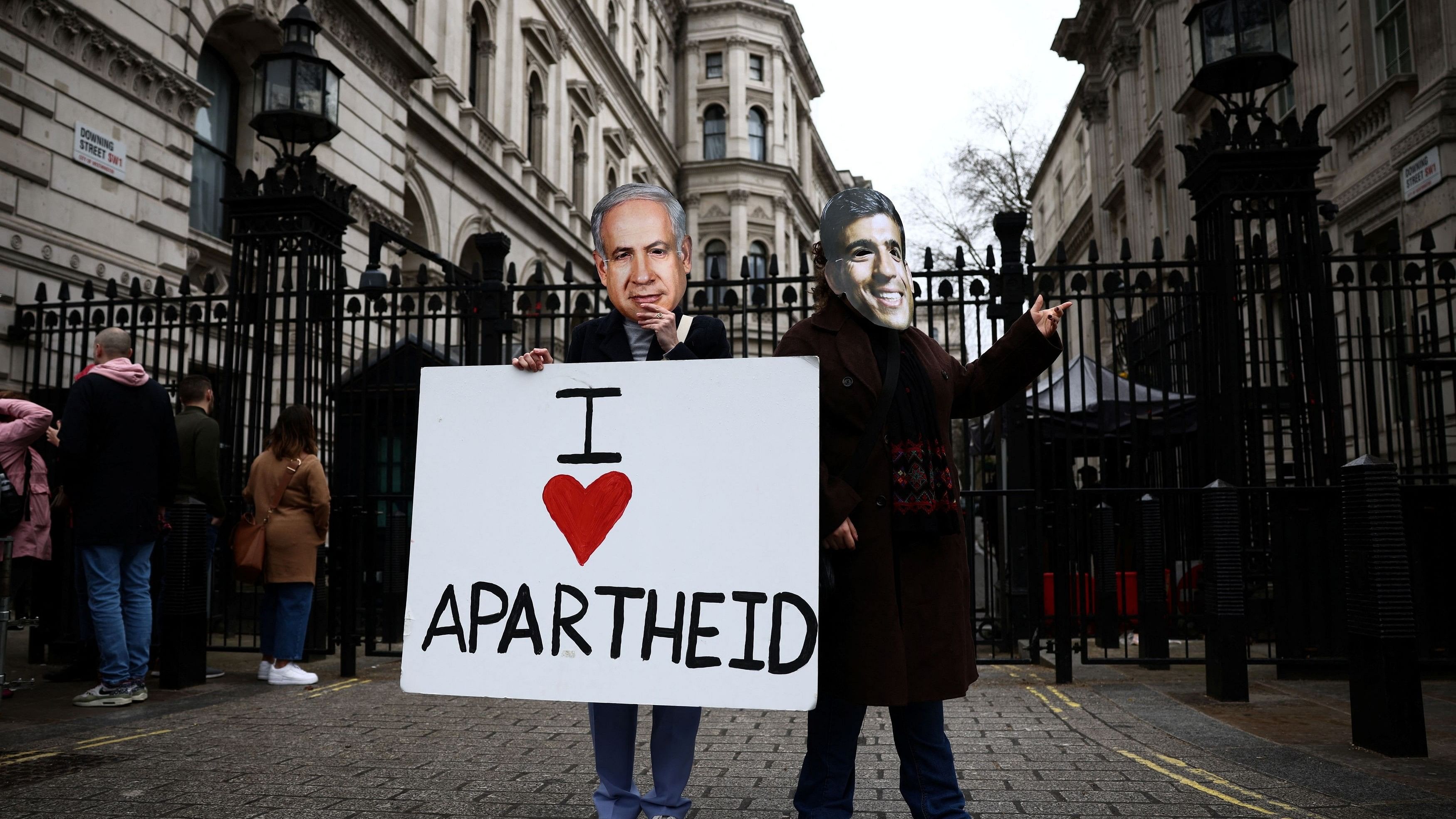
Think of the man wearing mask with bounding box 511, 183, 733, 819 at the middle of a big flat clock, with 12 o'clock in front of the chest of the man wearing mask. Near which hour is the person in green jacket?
The person in green jacket is roughly at 5 o'clock from the man wearing mask.

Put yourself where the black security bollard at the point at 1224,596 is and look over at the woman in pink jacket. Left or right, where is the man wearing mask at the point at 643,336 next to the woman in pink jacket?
left

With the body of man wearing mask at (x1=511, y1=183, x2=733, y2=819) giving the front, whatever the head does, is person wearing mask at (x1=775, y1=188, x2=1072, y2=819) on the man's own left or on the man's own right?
on the man's own left

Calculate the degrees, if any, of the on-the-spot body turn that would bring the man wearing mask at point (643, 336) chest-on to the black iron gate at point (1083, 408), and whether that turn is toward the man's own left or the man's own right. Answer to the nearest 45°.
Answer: approximately 135° to the man's own left

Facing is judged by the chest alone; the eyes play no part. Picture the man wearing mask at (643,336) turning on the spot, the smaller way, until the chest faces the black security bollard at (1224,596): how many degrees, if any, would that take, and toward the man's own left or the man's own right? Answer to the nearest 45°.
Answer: approximately 135° to the man's own left

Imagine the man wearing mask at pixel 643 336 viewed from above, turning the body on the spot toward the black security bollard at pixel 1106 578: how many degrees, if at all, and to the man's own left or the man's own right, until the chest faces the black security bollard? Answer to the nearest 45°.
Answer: approximately 135° to the man's own left

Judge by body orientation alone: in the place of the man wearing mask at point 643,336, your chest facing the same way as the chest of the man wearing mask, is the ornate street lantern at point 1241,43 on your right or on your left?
on your left

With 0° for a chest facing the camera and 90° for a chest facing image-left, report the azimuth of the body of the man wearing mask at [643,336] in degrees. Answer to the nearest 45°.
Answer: approximately 0°

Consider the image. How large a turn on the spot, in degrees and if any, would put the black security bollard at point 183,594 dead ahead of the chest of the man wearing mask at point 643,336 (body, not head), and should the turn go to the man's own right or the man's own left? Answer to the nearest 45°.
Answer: approximately 135° to the man's own right

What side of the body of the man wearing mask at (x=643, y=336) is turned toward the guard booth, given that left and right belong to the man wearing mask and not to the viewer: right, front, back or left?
back

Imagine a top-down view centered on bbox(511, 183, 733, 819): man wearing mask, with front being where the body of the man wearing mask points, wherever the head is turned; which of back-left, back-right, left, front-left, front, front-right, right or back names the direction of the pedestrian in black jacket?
back-right

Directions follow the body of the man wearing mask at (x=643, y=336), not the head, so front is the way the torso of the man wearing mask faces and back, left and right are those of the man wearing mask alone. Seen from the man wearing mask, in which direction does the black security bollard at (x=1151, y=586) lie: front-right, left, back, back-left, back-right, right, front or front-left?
back-left

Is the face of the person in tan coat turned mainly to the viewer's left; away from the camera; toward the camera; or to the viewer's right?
away from the camera
